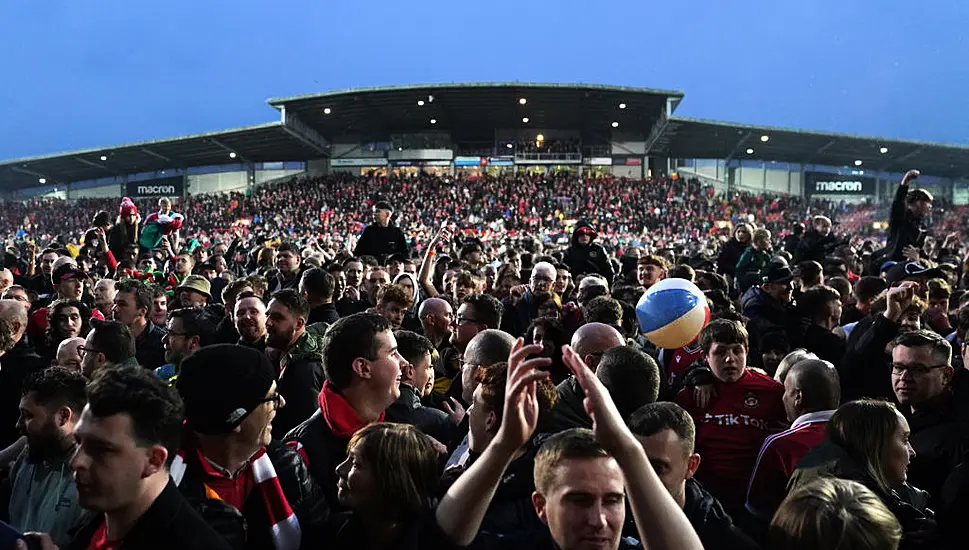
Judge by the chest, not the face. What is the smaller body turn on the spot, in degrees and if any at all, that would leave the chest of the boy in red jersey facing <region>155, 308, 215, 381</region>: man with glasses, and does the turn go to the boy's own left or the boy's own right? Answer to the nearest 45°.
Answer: approximately 90° to the boy's own right

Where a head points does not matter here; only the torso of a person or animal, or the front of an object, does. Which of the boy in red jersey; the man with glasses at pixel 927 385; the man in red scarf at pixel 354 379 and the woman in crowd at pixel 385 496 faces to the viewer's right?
the man in red scarf

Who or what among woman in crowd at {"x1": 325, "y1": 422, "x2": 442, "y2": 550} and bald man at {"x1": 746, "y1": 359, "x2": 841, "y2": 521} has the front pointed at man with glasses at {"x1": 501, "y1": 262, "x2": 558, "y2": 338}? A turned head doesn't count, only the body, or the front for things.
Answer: the bald man

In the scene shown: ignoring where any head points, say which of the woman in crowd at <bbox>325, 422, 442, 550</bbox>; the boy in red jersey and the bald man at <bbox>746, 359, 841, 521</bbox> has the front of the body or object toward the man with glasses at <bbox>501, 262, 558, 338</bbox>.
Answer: the bald man

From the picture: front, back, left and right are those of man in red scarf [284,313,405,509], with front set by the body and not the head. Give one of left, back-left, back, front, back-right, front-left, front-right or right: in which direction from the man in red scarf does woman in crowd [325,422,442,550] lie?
right

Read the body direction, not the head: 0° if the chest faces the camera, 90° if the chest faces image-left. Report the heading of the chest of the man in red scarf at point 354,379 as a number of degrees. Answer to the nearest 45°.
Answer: approximately 270°

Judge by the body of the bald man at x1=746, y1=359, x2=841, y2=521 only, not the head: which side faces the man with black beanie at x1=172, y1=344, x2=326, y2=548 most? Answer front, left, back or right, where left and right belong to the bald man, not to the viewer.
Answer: left

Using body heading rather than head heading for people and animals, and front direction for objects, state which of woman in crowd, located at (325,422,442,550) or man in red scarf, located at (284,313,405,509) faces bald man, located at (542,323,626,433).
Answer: the man in red scarf

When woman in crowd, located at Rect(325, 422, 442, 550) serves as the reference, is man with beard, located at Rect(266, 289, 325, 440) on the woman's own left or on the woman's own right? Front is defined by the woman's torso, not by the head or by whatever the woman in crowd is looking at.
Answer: on the woman's own right
